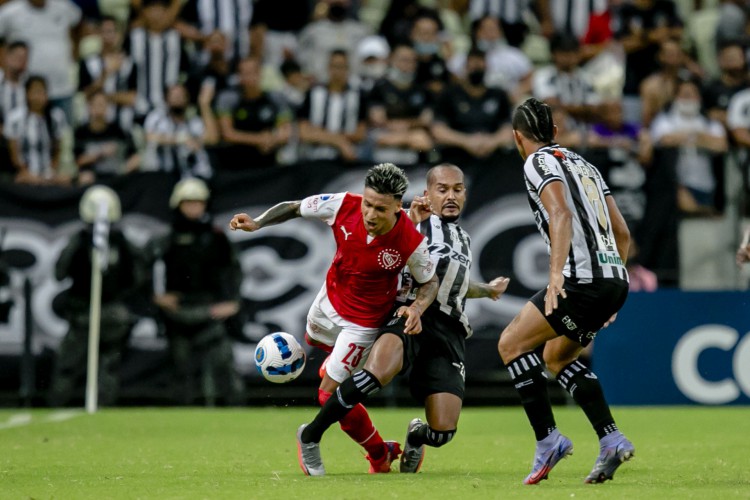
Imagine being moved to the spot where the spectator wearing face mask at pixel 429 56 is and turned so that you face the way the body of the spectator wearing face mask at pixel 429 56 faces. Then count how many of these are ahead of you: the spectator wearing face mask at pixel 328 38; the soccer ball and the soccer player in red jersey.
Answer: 2

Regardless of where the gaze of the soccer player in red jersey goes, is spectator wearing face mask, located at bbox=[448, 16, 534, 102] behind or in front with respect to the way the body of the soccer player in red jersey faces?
behind

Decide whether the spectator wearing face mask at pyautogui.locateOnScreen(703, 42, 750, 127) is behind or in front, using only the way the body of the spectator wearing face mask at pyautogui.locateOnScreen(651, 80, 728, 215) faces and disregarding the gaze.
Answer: behind

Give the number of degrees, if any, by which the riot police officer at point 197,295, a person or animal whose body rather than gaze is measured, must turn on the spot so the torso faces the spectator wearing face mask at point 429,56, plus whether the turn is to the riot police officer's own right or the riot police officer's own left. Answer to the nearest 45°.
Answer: approximately 135° to the riot police officer's own left

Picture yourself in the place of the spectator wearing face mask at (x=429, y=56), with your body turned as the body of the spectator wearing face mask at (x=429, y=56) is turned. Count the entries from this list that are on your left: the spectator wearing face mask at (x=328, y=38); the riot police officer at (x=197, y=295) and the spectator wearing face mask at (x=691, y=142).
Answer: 1

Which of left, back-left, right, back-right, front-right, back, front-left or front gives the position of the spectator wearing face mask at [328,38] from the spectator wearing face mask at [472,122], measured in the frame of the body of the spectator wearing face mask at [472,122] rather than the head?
back-right
